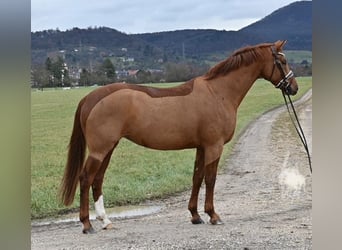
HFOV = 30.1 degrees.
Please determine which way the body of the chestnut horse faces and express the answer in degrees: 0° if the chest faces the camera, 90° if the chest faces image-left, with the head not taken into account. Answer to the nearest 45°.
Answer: approximately 270°
